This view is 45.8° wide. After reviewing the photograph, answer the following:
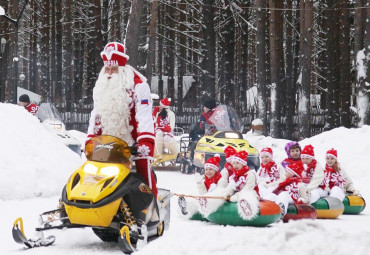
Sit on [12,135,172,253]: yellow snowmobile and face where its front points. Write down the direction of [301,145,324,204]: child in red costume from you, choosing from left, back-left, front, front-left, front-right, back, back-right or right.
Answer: back

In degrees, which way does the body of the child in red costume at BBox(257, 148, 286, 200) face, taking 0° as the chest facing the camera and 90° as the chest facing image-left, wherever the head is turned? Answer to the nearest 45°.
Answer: approximately 45°

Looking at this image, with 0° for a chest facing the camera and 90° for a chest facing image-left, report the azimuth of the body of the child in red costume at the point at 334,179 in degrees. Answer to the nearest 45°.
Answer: approximately 45°

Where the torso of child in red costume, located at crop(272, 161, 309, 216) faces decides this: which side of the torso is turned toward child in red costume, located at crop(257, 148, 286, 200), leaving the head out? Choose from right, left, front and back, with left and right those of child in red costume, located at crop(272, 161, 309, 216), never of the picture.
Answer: right

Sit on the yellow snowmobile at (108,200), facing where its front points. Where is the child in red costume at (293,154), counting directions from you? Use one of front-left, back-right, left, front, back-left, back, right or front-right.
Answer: back
